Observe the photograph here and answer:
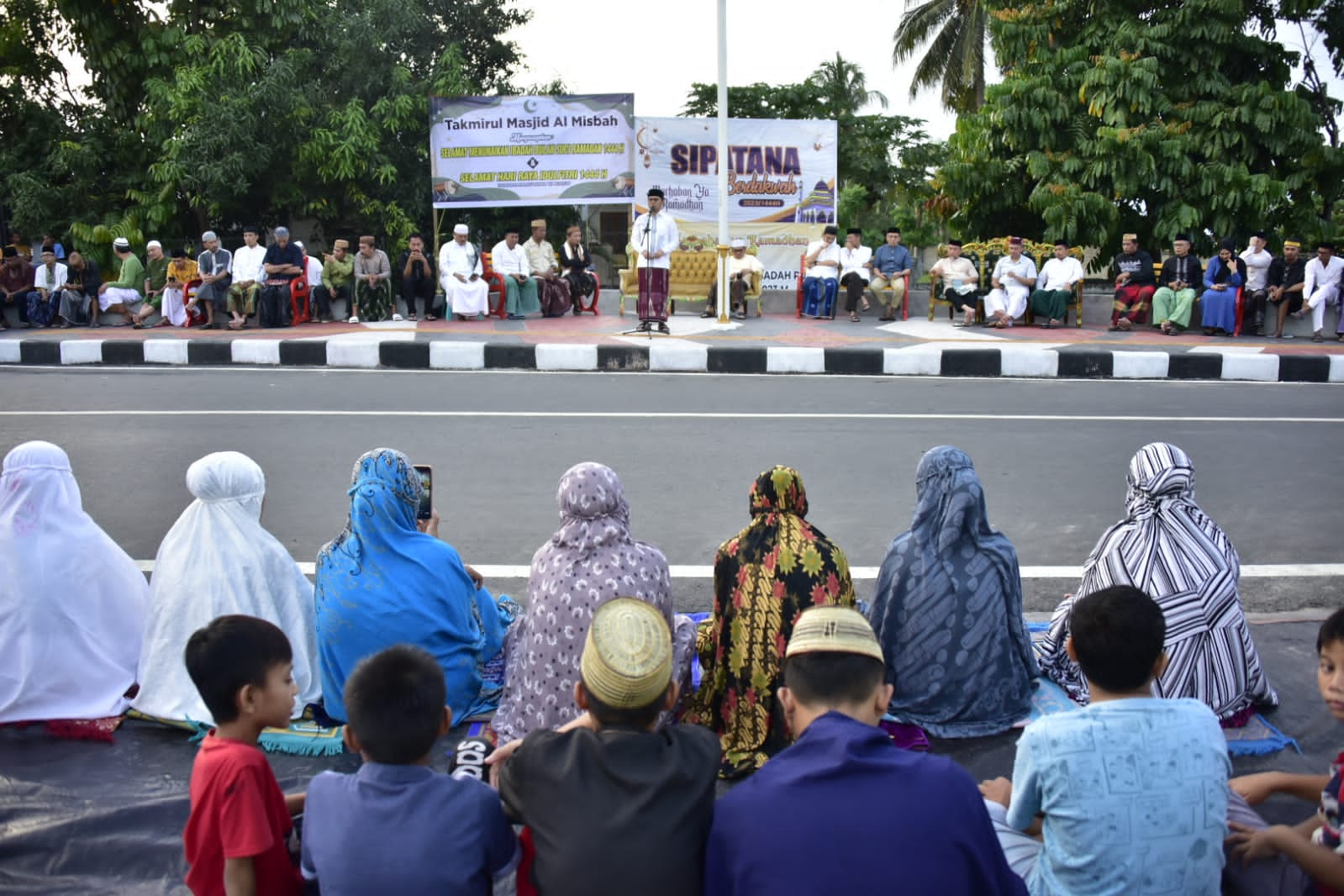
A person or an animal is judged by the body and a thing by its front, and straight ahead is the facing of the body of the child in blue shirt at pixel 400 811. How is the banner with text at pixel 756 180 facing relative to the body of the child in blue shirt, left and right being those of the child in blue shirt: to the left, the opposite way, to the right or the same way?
the opposite way

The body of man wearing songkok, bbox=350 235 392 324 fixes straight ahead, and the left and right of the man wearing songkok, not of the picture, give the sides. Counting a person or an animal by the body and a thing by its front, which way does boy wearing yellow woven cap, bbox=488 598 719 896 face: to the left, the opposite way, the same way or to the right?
the opposite way

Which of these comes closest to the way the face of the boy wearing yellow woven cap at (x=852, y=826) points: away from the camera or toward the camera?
away from the camera

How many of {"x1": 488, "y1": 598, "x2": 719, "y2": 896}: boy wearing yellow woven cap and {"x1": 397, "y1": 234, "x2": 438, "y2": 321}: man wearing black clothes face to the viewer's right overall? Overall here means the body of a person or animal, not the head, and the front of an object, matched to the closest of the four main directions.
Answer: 0

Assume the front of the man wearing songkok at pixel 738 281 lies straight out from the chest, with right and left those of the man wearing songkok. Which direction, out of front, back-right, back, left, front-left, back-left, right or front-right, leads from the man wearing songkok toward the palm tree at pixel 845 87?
back

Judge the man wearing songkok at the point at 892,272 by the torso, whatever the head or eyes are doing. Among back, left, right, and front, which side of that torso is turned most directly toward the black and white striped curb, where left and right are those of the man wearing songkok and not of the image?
front

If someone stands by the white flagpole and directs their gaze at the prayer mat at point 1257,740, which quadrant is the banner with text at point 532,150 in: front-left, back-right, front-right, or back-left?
back-right

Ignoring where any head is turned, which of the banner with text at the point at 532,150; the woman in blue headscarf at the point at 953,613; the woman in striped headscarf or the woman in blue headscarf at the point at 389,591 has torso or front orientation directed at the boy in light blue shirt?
the banner with text

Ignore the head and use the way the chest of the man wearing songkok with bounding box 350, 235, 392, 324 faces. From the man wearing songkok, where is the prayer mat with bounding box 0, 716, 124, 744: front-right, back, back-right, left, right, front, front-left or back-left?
front

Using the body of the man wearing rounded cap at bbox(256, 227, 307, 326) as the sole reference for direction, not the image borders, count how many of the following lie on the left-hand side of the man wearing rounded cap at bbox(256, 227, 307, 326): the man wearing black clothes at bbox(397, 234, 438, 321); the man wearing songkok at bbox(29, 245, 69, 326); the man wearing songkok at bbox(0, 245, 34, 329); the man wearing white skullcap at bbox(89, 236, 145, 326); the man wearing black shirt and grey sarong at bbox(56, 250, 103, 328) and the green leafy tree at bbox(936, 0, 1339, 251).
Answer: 2

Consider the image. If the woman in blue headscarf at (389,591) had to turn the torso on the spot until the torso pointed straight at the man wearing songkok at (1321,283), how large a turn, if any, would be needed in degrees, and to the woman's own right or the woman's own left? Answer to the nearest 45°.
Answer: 0° — they already face them

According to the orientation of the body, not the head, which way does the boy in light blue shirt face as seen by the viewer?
away from the camera

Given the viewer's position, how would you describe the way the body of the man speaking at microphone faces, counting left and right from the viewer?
facing the viewer

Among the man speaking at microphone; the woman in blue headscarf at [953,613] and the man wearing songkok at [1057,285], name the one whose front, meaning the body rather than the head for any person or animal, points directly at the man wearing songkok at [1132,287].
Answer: the woman in blue headscarf

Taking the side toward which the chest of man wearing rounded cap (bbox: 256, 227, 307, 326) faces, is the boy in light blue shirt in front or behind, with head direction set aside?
in front

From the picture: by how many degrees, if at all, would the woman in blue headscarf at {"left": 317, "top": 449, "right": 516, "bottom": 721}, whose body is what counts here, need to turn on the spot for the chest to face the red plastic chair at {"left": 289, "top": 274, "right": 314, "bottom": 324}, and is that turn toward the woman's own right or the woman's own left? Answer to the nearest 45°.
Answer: approximately 45° to the woman's own left

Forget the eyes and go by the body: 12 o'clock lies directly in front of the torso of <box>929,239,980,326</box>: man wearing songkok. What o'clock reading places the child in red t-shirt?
The child in red t-shirt is roughly at 12 o'clock from the man wearing songkok.

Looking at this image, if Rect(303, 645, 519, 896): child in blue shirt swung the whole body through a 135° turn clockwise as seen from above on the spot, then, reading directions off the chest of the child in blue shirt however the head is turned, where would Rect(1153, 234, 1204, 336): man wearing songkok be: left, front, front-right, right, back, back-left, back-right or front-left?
left
